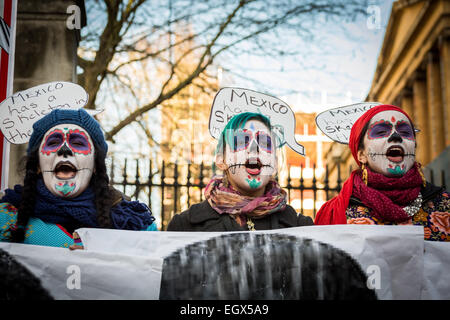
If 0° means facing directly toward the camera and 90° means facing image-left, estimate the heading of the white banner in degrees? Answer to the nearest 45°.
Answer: approximately 0°

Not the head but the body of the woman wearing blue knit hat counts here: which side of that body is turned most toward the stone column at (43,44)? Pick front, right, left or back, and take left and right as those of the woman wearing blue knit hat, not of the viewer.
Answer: back

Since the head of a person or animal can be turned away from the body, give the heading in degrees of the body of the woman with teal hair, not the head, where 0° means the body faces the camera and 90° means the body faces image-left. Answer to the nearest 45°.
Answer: approximately 0°

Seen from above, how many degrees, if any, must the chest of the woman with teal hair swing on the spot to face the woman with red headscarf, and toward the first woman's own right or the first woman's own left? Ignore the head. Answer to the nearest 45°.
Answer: approximately 90° to the first woman's own left
